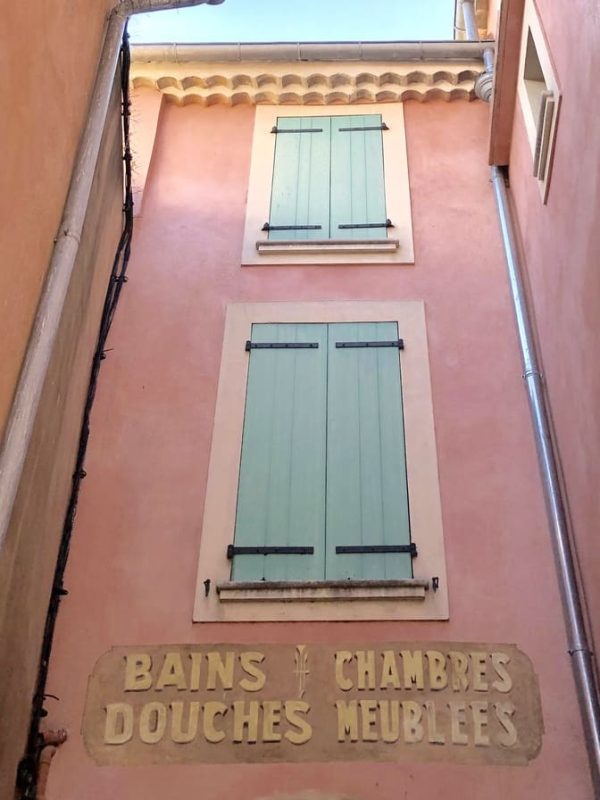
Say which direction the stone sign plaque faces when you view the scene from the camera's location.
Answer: facing the viewer

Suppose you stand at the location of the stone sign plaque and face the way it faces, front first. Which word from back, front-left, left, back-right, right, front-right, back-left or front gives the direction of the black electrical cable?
right

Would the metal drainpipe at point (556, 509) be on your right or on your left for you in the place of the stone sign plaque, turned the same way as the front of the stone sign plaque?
on your left
